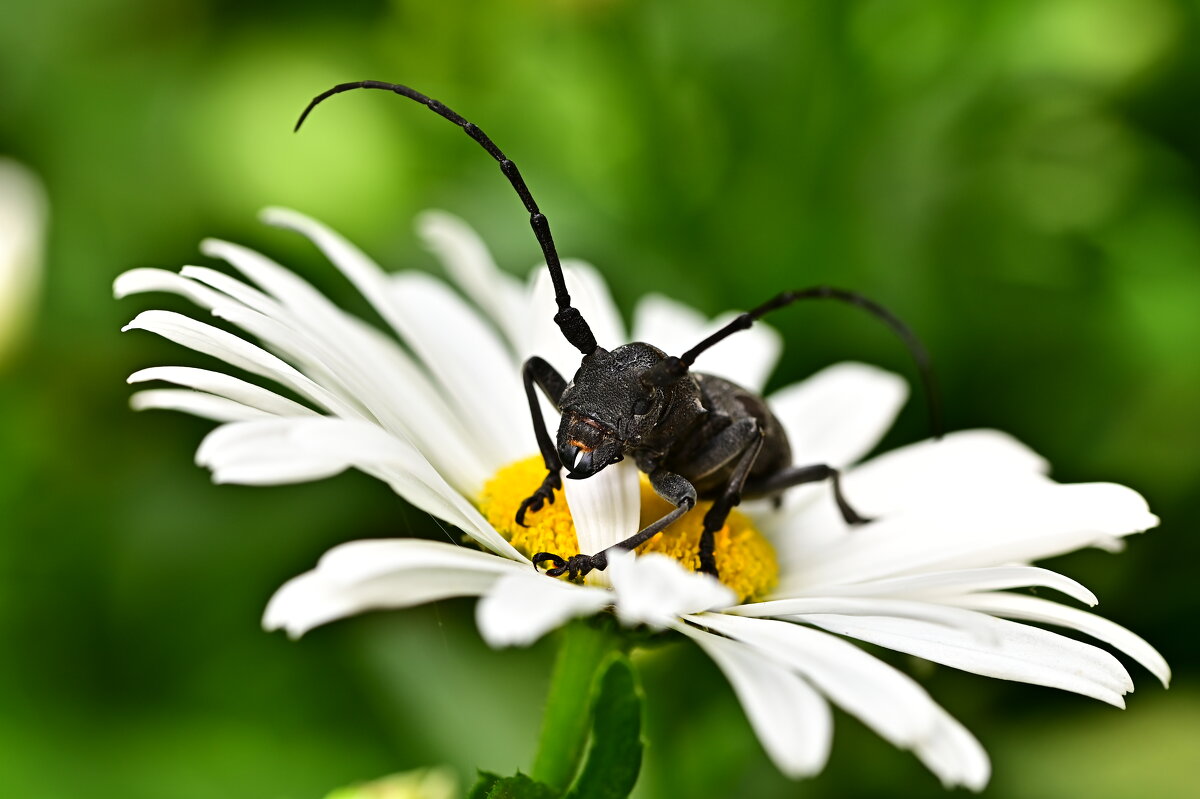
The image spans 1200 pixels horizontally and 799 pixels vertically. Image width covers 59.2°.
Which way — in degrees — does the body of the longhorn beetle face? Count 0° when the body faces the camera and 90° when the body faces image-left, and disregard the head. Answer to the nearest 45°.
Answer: approximately 45°
